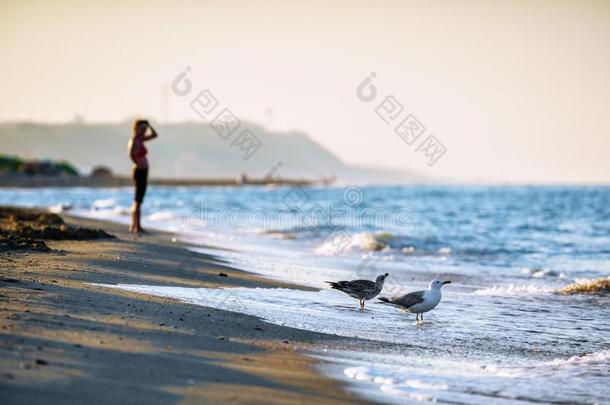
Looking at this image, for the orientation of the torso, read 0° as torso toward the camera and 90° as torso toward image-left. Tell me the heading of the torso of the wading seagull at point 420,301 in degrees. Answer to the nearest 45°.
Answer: approximately 270°

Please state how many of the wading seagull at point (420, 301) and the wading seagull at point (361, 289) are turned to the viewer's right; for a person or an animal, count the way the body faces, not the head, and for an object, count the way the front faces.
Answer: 2

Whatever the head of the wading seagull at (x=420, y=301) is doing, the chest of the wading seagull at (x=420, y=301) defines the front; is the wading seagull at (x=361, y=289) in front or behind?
behind

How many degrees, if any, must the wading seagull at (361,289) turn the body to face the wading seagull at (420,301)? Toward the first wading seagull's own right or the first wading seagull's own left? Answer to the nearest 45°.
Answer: approximately 45° to the first wading seagull's own right

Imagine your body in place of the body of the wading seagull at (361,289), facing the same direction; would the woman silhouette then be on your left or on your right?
on your left

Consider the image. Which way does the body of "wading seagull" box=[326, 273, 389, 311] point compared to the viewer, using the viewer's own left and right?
facing to the right of the viewer

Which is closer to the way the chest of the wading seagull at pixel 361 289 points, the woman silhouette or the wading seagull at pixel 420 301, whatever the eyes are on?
the wading seagull
